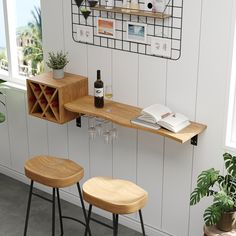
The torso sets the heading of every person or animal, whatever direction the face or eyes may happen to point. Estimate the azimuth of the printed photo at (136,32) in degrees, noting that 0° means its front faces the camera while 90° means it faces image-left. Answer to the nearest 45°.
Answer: approximately 45°

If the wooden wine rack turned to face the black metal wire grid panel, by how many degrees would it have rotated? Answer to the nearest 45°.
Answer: approximately 135° to its left

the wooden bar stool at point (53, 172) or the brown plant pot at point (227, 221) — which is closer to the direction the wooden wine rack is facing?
the wooden bar stool

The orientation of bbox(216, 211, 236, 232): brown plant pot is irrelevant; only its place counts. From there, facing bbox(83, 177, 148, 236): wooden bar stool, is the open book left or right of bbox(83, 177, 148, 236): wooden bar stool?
right

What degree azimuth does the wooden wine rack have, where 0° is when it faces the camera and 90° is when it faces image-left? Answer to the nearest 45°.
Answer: approximately 45°

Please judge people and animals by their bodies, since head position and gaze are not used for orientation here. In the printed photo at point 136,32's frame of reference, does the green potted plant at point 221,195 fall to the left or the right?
on its left

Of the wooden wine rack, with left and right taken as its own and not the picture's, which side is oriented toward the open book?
left
